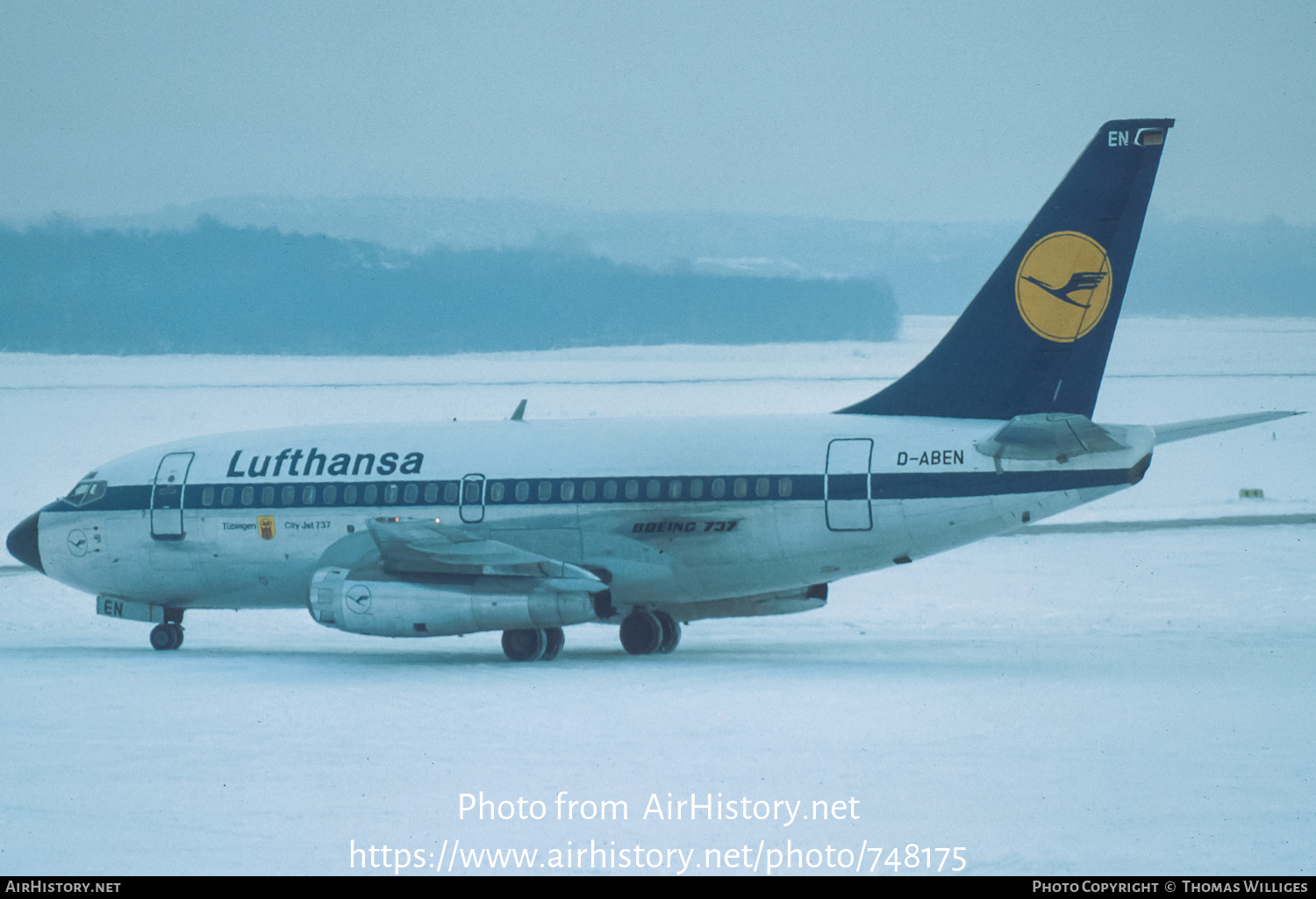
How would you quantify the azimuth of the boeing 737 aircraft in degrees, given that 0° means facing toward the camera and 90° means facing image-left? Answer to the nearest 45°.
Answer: approximately 135°
